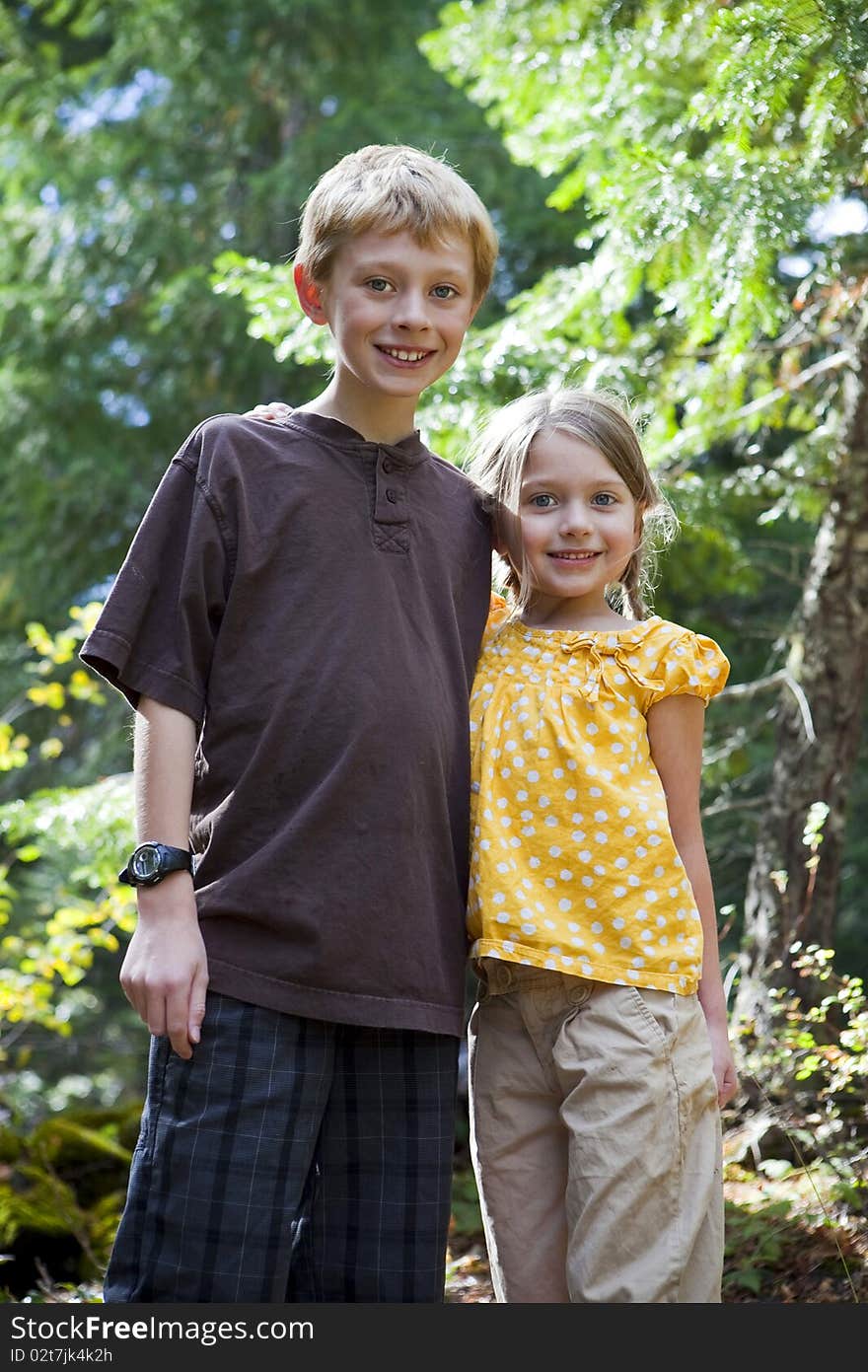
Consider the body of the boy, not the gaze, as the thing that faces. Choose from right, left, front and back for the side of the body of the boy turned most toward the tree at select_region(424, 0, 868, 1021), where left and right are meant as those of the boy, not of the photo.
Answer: back

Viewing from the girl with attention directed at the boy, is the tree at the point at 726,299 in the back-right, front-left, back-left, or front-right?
back-right

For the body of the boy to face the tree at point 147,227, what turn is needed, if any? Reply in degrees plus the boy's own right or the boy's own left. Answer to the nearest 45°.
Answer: approximately 135° to the boy's own left

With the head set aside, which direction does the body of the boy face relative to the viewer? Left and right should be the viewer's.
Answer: facing the viewer and to the right of the viewer

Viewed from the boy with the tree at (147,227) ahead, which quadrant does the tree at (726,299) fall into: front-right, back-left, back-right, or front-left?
front-right
